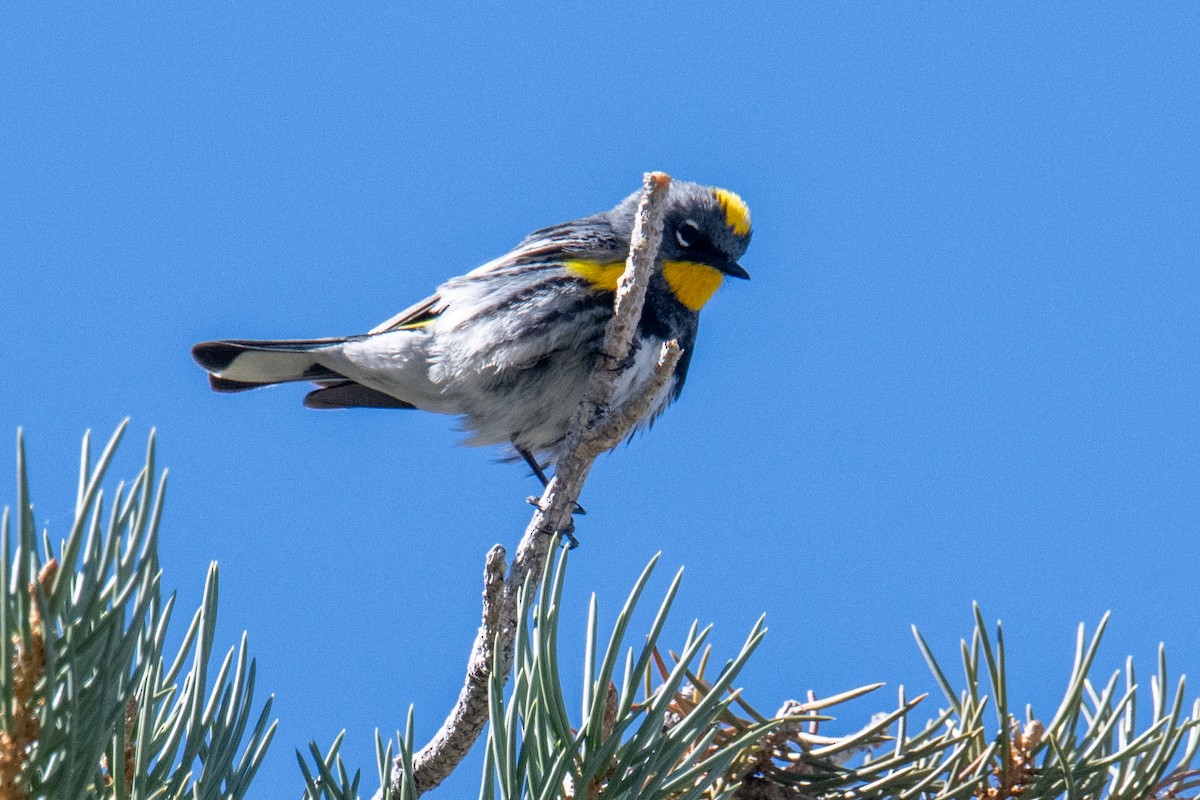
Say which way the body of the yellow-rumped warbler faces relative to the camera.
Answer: to the viewer's right
